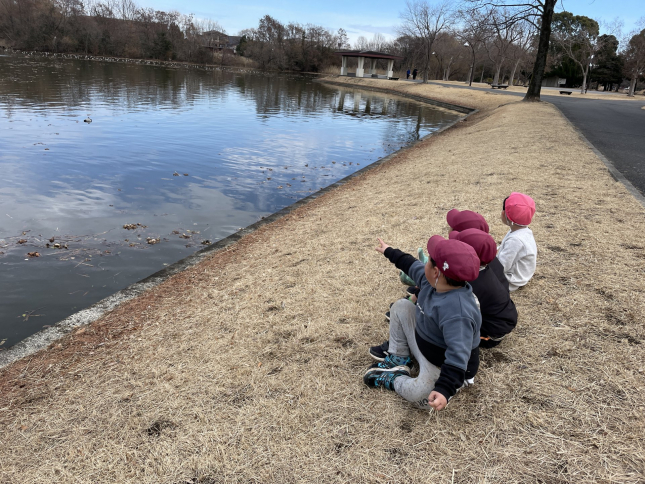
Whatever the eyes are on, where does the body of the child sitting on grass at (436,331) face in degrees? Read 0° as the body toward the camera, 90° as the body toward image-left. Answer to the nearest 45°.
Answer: approximately 90°

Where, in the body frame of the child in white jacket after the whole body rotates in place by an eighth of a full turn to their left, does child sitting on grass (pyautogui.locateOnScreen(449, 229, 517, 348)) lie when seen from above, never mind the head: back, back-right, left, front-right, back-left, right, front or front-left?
left

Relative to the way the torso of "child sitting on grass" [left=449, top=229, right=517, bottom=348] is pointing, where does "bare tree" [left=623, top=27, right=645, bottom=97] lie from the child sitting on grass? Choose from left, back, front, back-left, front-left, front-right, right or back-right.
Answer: right

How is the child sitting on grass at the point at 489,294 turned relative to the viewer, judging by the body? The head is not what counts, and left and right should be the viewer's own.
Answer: facing to the left of the viewer

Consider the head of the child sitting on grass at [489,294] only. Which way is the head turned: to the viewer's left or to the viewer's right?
to the viewer's left

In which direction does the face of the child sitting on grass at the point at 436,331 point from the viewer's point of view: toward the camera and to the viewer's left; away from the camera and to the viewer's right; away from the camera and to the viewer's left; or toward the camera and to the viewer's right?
away from the camera and to the viewer's left

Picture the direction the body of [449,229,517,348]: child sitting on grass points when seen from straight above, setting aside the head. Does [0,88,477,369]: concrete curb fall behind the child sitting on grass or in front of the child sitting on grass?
in front

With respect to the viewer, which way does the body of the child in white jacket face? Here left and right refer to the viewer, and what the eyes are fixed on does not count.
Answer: facing away from the viewer and to the left of the viewer
